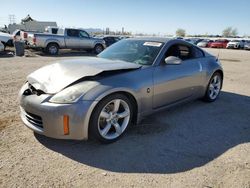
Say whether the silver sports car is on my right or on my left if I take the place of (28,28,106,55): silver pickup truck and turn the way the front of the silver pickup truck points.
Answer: on my right

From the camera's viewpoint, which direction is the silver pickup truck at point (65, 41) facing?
to the viewer's right

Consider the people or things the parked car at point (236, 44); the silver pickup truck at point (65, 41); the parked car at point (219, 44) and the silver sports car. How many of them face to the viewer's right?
1

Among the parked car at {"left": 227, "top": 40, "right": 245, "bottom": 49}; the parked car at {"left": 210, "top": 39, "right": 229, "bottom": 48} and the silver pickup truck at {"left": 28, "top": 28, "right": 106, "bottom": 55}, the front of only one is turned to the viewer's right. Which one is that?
the silver pickup truck

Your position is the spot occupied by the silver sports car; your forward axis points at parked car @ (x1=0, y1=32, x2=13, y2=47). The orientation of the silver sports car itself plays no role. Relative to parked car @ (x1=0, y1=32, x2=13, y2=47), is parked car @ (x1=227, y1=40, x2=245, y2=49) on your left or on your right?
right

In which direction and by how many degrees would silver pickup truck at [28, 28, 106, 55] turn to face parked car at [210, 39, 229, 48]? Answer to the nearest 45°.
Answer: approximately 45° to its left

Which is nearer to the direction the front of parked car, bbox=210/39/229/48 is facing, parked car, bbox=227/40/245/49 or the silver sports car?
the silver sports car

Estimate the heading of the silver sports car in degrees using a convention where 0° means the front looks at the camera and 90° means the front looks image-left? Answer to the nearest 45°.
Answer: approximately 45°

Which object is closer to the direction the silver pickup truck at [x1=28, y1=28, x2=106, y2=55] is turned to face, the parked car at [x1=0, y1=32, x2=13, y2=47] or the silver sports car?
the silver sports car

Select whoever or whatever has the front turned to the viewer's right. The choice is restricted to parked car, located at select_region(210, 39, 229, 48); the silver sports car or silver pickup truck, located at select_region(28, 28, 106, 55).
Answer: the silver pickup truck
